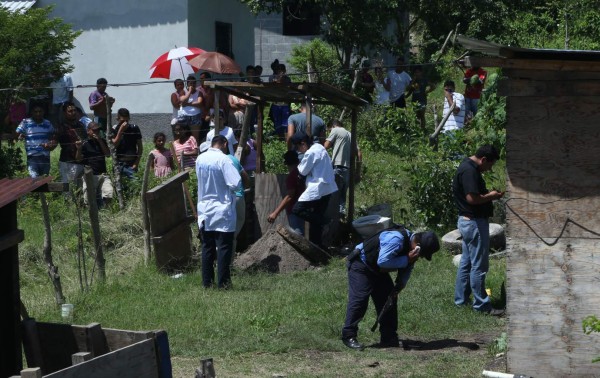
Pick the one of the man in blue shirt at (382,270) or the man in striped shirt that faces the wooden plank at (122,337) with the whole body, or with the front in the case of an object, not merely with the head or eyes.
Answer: the man in striped shirt

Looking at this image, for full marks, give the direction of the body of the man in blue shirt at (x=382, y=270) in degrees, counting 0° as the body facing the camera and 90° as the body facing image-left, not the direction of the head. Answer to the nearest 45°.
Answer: approximately 270°

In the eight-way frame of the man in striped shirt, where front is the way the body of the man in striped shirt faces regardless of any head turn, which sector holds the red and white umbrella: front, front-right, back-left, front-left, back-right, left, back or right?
back-left

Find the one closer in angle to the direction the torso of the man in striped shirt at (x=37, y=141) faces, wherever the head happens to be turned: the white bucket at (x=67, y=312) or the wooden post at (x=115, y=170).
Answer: the white bucket

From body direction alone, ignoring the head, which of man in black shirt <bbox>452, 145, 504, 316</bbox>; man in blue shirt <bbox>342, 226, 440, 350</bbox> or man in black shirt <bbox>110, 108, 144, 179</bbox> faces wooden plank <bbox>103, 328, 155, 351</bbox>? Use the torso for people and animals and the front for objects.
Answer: man in black shirt <bbox>110, 108, 144, 179</bbox>

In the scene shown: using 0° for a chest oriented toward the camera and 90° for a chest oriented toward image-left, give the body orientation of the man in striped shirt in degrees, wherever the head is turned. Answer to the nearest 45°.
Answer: approximately 0°

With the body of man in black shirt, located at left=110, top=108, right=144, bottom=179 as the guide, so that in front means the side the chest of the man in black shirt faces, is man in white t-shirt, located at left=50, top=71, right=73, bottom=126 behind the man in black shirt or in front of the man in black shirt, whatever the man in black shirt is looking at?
behind
